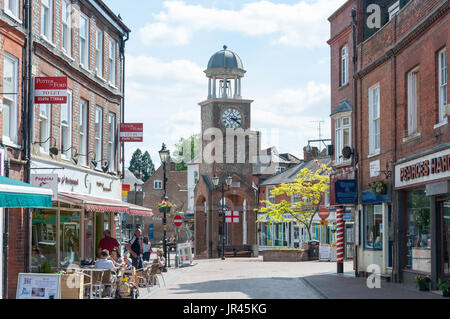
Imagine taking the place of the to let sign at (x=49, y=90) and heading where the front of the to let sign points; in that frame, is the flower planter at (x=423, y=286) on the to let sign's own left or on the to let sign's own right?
on the to let sign's own left

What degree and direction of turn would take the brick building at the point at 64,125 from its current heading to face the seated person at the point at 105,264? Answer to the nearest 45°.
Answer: approximately 45° to its right

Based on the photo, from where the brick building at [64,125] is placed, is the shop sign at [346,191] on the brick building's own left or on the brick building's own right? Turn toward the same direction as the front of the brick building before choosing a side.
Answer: on the brick building's own left

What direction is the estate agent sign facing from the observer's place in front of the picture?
facing the viewer

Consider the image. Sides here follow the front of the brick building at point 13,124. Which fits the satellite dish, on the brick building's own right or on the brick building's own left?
on the brick building's own left

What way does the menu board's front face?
toward the camera

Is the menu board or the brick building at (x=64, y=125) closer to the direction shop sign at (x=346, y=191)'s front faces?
the menu board

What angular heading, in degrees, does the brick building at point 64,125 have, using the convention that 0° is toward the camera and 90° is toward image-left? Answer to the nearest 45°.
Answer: approximately 315°

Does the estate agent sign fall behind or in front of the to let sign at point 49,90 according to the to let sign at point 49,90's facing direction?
behind

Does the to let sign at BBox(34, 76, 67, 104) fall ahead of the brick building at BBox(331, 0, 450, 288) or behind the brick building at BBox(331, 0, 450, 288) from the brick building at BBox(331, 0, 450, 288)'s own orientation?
ahead

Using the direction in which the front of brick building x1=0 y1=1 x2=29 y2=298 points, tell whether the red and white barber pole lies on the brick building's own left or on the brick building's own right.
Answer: on the brick building's own left

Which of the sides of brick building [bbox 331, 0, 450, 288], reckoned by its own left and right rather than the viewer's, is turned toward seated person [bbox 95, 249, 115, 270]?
front
